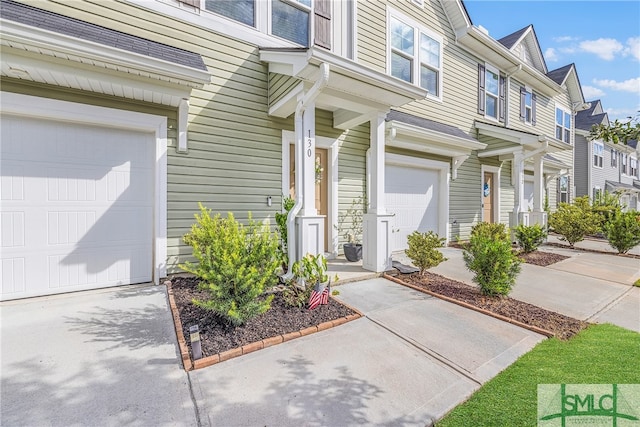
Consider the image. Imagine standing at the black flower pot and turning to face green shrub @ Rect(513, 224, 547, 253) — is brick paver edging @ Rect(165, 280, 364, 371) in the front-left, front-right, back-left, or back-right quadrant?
back-right

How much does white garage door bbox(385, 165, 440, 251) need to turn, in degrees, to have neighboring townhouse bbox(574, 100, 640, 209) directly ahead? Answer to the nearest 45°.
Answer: approximately 90° to its left

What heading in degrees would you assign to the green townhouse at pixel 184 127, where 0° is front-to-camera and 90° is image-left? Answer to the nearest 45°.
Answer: approximately 315°

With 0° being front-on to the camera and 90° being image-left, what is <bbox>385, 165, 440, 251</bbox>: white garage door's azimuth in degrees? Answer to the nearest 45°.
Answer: approximately 315°

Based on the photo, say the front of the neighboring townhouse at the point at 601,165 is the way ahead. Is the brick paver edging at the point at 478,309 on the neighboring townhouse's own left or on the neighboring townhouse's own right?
on the neighboring townhouse's own right

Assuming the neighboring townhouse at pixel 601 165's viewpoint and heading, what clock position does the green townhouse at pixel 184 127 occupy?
the green townhouse at pixel 184 127 is roughly at 2 o'clock from the neighboring townhouse at pixel 601 165.

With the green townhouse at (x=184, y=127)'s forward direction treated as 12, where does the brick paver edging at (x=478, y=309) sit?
The brick paver edging is roughly at 11 o'clock from the green townhouse.

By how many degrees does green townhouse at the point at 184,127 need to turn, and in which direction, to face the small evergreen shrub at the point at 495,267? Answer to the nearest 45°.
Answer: approximately 45° to its left

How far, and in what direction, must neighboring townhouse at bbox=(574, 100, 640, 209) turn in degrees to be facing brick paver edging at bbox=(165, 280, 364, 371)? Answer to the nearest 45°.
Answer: approximately 45° to its right

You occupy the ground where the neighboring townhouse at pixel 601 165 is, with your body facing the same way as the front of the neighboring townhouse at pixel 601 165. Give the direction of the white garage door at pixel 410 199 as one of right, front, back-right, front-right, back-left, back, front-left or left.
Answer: front-right

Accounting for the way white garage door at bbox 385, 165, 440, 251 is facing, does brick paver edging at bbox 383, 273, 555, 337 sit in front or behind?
in front

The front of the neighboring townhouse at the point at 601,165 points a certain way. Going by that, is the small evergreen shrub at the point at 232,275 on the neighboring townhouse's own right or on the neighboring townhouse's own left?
on the neighboring townhouse's own right

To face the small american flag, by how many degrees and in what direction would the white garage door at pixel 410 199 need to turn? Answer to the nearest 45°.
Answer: approximately 45° to its right
